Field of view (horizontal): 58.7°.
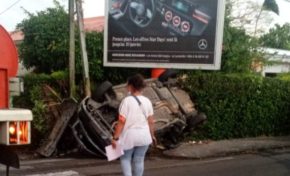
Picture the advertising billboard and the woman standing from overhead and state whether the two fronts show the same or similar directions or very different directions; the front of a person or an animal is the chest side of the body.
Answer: very different directions

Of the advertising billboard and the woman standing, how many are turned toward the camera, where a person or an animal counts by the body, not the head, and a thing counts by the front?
1

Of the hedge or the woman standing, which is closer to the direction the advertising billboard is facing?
the woman standing

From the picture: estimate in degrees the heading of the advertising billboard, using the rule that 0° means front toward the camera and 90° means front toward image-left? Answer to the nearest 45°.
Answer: approximately 0°

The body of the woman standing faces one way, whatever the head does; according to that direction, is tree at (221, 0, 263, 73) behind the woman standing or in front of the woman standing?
in front

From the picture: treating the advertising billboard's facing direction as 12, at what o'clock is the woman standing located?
The woman standing is roughly at 12 o'clock from the advertising billboard.

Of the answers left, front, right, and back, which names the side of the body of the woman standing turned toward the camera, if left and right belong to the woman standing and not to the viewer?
back
